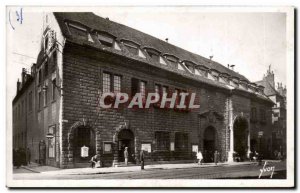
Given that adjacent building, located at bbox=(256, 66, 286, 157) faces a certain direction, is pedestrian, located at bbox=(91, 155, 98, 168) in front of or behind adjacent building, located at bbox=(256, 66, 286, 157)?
in front
